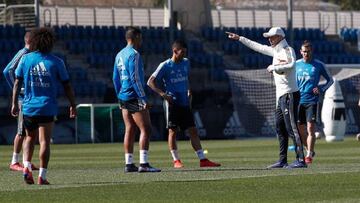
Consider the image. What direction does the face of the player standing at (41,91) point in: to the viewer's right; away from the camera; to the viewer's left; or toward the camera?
away from the camera

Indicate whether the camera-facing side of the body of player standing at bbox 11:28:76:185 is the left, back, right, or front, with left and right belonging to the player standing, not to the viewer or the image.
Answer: back

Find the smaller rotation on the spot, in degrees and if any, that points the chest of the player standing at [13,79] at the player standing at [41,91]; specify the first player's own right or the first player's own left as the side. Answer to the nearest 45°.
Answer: approximately 90° to the first player's own right

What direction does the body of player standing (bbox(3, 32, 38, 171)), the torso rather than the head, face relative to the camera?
to the viewer's right

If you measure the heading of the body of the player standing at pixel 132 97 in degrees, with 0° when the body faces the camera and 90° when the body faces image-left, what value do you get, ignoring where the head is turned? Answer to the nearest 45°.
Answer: approximately 225°

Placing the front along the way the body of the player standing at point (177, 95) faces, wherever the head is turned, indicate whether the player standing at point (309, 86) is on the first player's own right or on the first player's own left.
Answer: on the first player's own left

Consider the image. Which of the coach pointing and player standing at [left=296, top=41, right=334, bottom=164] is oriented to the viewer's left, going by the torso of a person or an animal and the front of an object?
the coach pointing
